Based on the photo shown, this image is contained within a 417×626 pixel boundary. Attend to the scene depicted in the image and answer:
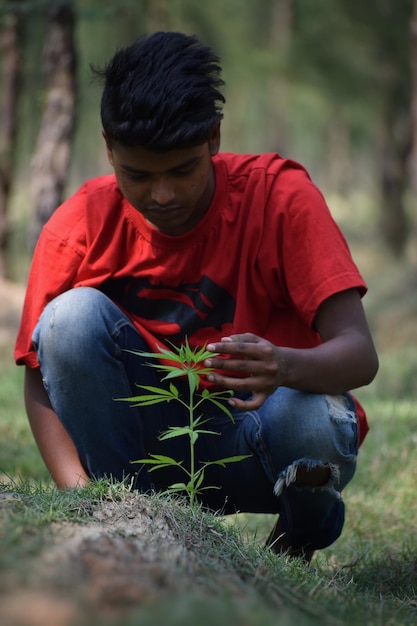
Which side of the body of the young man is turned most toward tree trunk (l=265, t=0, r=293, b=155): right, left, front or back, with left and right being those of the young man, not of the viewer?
back

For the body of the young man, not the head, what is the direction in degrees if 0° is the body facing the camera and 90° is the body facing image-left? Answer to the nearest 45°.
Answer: approximately 0°

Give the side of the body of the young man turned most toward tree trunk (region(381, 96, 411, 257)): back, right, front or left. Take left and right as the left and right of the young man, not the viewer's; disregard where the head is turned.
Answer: back

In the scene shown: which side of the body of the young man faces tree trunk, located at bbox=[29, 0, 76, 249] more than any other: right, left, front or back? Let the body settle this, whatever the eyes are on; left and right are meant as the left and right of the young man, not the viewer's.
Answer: back

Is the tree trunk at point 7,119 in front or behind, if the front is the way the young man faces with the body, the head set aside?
behind
